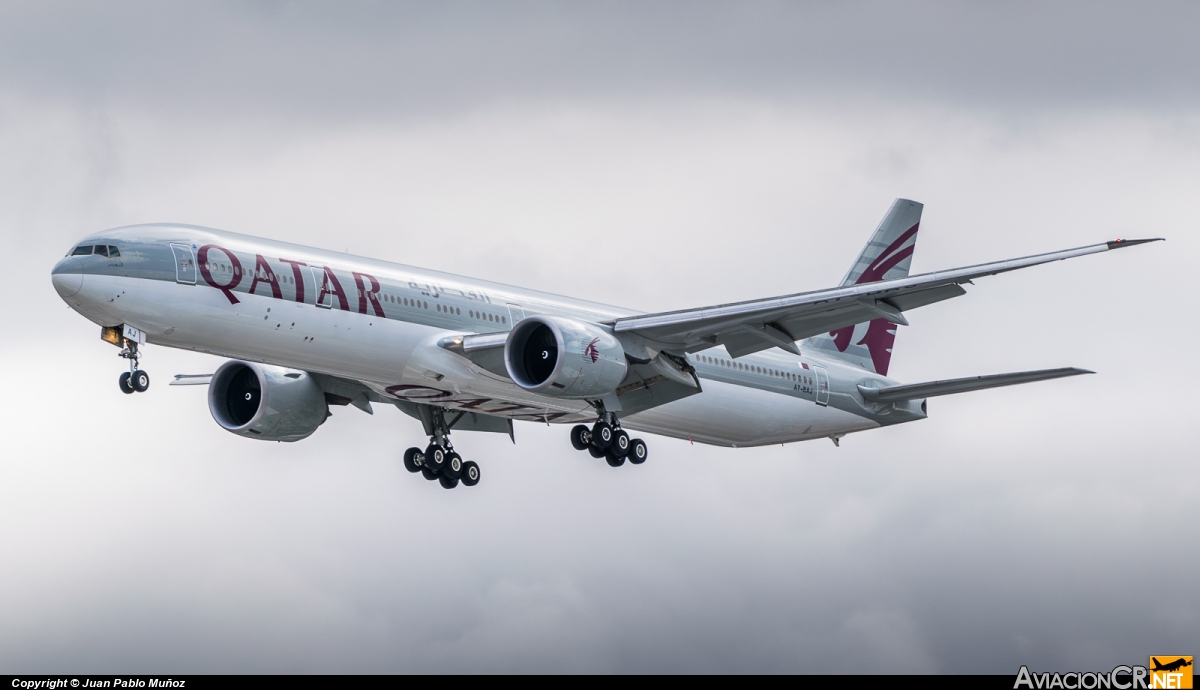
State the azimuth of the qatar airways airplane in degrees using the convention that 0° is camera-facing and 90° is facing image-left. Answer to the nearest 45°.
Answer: approximately 45°
